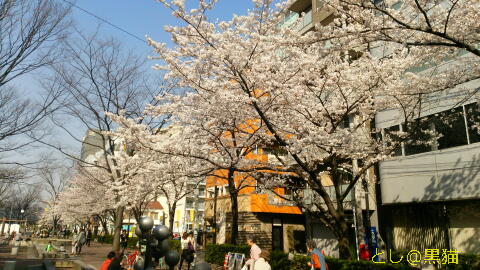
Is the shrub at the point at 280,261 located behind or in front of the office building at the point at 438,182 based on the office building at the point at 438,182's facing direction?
in front

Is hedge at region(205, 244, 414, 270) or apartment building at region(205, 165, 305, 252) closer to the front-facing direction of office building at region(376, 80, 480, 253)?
the hedge

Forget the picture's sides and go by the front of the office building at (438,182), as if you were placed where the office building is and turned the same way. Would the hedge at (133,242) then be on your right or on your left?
on your right

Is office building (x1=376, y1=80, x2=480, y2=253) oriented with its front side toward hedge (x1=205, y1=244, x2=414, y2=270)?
yes

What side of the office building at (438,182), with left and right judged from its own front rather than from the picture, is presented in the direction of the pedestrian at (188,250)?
front

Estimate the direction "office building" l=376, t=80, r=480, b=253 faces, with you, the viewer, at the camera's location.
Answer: facing the viewer and to the left of the viewer

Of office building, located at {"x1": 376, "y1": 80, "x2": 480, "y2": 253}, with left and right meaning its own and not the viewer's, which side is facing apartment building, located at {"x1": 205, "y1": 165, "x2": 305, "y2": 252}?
right

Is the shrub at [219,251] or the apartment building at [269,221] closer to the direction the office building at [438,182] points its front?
the shrub

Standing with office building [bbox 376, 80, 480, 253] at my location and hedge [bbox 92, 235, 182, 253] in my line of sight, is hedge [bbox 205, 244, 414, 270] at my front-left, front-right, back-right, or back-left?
front-left
